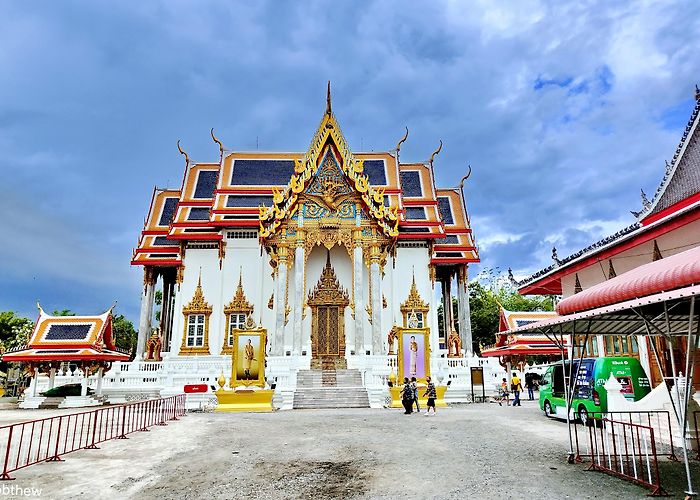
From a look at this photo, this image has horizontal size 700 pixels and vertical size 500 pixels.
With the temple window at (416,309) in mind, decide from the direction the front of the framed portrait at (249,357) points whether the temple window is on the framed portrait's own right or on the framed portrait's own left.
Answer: on the framed portrait's own left

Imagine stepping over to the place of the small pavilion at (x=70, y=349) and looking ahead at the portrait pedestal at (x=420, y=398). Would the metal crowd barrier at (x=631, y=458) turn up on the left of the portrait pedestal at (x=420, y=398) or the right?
right

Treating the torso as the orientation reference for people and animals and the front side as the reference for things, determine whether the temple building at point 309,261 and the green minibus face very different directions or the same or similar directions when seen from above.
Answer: very different directions

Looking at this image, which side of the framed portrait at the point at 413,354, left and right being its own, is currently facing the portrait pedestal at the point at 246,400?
right

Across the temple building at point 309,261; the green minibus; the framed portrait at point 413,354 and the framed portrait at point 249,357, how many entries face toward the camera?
3

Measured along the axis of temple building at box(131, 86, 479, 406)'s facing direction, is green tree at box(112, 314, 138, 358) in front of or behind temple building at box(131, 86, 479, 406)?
behind

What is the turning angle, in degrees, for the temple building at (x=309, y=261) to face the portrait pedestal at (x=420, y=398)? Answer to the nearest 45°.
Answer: approximately 45° to its left

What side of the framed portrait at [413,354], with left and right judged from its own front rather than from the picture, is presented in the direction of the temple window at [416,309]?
back
